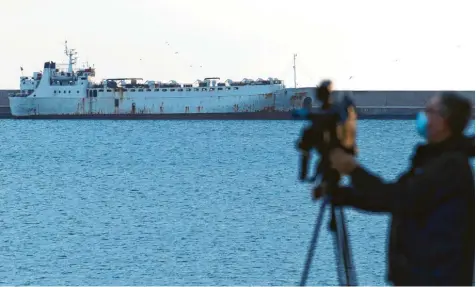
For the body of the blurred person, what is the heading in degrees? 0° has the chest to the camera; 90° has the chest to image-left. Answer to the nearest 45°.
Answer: approximately 90°

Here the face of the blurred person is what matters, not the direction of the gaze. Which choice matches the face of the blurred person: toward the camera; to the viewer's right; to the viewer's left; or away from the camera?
to the viewer's left
